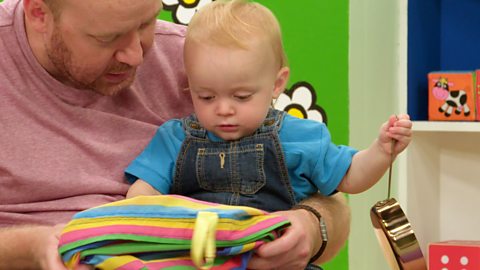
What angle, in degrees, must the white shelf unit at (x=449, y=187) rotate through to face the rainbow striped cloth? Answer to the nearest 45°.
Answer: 0° — it already faces it

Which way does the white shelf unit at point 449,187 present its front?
toward the camera

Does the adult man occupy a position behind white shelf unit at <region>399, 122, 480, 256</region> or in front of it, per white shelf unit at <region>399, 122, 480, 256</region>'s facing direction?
in front
